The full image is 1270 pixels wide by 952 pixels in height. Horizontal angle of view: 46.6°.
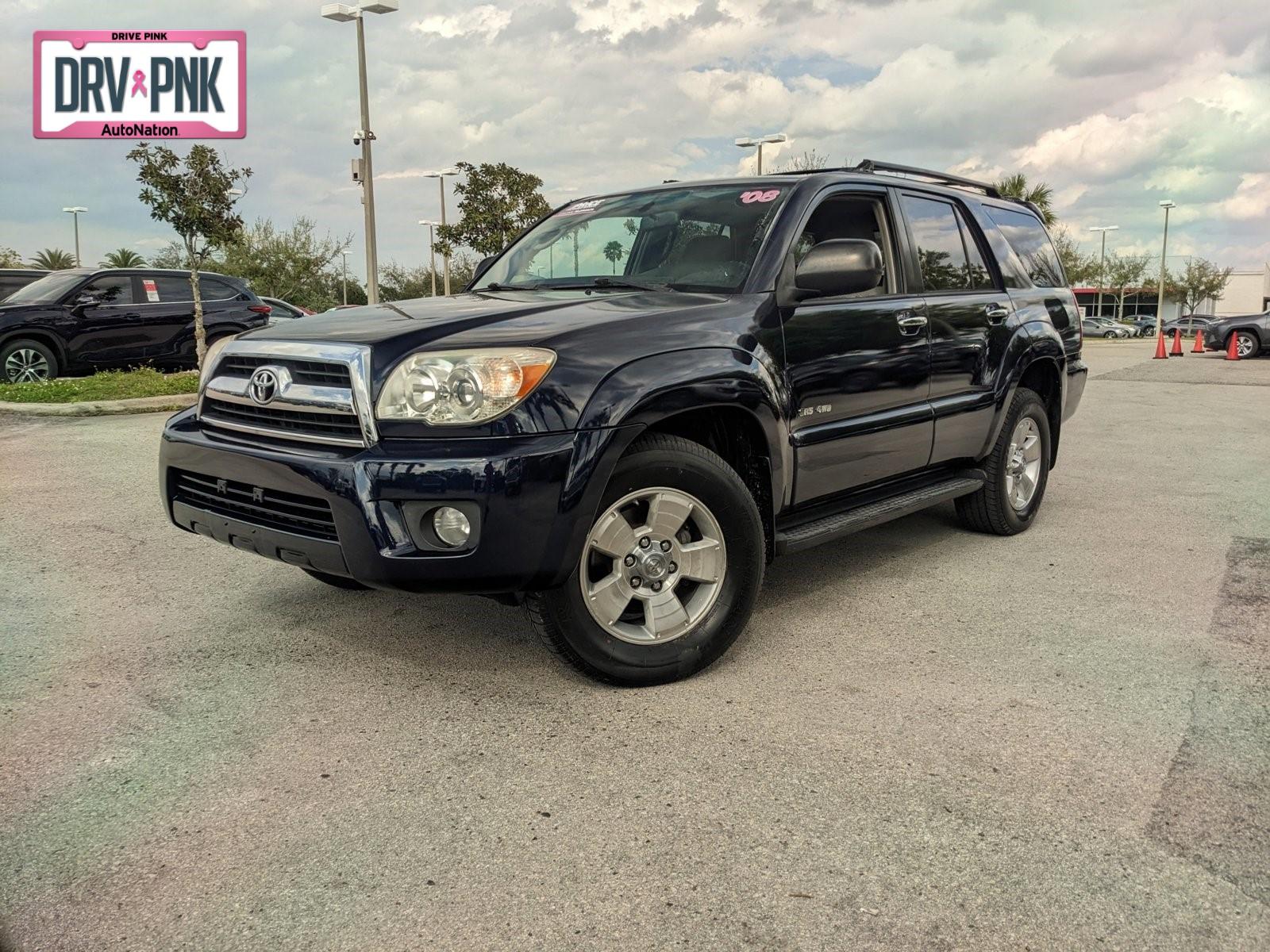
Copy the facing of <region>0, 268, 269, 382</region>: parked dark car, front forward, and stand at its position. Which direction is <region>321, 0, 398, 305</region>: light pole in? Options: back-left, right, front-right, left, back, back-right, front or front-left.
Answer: back-right

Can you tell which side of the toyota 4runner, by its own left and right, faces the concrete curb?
right

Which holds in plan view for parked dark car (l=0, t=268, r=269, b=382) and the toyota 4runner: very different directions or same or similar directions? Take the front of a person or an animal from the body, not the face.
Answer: same or similar directions

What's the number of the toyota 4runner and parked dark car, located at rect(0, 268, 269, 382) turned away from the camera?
0

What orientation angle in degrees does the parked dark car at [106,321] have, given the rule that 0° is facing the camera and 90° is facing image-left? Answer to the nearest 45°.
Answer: approximately 90°

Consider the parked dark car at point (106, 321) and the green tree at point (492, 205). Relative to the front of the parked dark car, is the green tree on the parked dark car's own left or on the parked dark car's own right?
on the parked dark car's own right

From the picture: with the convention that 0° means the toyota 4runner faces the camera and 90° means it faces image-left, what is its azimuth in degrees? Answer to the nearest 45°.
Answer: approximately 45°

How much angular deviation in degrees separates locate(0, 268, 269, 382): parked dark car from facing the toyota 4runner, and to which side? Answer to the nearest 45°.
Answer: approximately 90° to its left

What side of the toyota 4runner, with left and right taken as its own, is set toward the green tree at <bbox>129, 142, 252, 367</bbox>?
right
